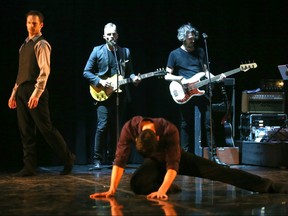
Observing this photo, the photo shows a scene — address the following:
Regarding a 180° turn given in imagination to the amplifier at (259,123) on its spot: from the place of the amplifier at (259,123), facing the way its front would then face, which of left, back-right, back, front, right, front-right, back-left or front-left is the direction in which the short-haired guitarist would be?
back-left

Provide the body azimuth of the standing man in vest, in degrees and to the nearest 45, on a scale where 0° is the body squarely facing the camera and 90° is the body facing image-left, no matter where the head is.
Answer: approximately 45°

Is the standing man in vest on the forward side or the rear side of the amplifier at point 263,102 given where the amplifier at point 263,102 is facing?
on the forward side

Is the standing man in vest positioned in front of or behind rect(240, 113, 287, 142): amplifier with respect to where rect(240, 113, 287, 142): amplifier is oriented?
in front

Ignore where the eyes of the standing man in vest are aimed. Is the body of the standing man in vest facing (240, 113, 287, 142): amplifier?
no

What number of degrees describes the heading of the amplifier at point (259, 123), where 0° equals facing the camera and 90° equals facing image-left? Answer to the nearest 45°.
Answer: approximately 0°

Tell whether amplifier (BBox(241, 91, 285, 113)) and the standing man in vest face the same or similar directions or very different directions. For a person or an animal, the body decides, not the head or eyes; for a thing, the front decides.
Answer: same or similar directions

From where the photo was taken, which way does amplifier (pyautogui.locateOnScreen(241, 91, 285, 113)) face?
toward the camera

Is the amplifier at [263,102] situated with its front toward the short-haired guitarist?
no

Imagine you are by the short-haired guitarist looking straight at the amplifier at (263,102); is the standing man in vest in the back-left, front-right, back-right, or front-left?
back-right
